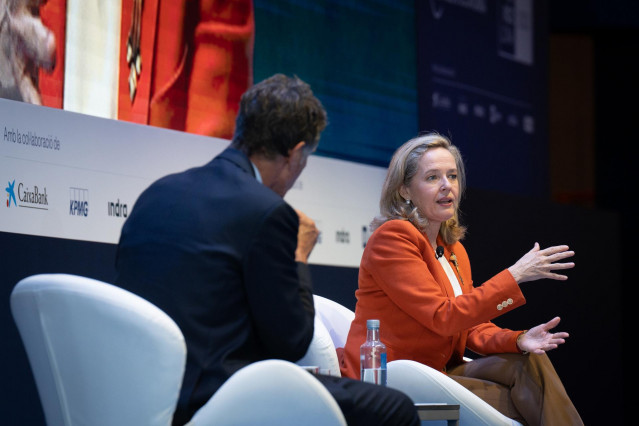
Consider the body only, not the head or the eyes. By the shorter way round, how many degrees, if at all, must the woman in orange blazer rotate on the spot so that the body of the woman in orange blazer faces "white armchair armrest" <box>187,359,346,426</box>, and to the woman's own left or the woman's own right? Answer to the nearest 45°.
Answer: approximately 45° to the woman's own right

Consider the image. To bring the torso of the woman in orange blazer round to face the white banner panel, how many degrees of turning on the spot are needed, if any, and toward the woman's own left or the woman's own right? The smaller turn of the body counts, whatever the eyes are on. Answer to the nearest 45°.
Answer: approximately 135° to the woman's own right

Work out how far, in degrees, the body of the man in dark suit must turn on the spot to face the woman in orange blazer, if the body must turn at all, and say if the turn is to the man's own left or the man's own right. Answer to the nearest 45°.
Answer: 0° — they already face them

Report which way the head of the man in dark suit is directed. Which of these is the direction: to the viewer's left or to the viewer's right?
to the viewer's right

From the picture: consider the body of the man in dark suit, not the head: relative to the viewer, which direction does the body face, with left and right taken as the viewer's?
facing away from the viewer and to the right of the viewer
